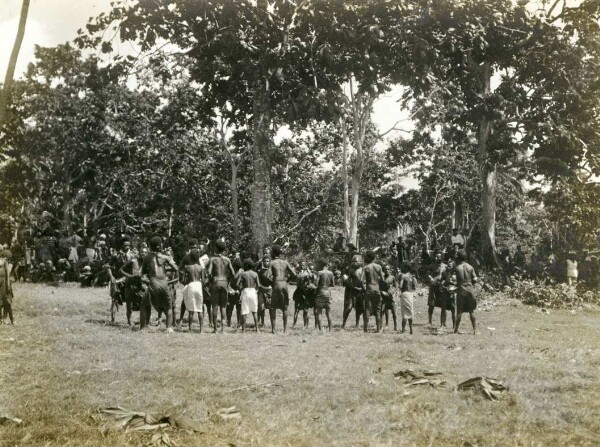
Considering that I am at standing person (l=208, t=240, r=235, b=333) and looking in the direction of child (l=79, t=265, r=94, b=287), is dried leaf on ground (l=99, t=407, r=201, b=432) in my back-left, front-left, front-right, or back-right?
back-left

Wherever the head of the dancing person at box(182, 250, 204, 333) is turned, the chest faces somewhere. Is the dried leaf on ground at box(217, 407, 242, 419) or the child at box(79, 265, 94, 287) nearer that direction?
the child

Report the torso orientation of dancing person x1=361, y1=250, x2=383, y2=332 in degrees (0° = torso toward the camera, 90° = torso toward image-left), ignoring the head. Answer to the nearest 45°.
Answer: approximately 180°

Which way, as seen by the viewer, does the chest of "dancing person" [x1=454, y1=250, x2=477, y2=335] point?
away from the camera

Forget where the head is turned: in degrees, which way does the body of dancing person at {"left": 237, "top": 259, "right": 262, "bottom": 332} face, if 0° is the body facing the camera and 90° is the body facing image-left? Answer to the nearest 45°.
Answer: approximately 180°

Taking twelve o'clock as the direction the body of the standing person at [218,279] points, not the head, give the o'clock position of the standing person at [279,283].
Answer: the standing person at [279,283] is roughly at 3 o'clock from the standing person at [218,279].

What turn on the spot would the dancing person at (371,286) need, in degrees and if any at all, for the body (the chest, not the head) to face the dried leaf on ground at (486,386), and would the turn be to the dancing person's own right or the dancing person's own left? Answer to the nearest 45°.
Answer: approximately 180°

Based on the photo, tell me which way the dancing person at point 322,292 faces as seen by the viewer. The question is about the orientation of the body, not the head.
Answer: away from the camera

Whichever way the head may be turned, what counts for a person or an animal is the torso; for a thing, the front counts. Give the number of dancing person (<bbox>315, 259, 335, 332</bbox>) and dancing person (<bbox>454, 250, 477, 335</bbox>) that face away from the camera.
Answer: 2

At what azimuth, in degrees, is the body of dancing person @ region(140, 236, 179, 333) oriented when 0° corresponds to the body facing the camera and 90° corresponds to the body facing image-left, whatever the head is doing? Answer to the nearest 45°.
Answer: approximately 180°

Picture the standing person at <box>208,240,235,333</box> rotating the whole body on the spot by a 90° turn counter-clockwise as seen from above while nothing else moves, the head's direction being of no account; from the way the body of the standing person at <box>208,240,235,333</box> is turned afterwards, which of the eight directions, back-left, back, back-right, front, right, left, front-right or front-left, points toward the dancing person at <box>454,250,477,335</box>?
back

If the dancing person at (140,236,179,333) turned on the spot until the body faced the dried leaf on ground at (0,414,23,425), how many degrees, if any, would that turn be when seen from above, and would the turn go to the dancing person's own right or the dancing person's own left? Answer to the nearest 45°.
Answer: approximately 180°

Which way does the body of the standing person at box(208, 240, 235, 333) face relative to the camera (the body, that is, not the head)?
away from the camera
